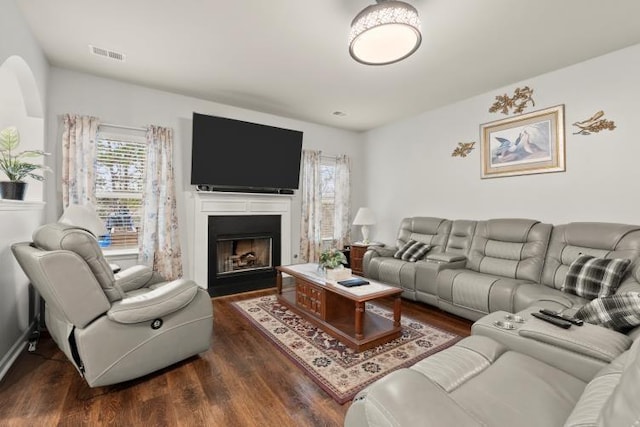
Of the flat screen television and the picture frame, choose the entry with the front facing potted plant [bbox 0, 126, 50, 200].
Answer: the picture frame

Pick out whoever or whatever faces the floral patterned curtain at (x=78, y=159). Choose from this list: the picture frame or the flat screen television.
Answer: the picture frame

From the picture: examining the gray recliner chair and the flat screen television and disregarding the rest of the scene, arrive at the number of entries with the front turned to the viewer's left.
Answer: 0

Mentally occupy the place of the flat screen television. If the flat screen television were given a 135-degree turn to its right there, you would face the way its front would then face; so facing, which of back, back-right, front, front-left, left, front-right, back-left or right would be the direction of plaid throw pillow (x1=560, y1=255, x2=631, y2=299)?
back-left

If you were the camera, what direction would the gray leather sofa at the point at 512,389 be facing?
facing away from the viewer and to the left of the viewer

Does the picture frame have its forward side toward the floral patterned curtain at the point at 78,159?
yes

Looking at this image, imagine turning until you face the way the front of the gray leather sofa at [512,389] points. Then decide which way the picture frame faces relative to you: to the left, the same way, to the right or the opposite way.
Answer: to the left

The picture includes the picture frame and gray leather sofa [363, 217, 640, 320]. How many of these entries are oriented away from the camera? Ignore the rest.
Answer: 0

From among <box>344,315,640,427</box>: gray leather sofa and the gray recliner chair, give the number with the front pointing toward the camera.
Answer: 0

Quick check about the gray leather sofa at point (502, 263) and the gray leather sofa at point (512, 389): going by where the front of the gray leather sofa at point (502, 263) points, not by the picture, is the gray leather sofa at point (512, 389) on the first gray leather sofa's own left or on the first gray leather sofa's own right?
on the first gray leather sofa's own left

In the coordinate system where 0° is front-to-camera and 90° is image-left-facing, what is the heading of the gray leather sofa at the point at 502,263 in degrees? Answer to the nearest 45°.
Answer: approximately 45°

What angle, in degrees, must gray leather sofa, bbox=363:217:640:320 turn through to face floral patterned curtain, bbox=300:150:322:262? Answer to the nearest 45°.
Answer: approximately 45° to its right
